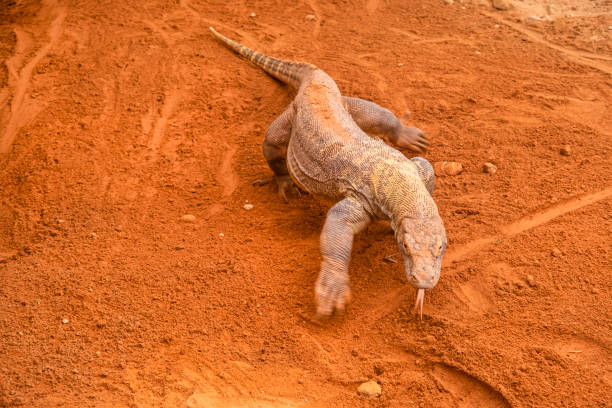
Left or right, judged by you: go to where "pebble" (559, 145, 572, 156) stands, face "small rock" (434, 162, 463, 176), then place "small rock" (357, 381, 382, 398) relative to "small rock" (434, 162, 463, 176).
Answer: left

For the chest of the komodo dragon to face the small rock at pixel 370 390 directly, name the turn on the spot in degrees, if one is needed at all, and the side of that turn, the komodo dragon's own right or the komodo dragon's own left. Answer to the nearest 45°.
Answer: approximately 45° to the komodo dragon's own right

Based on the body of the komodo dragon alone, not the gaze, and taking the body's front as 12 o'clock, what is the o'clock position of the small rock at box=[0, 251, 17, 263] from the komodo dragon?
The small rock is roughly at 4 o'clock from the komodo dragon.

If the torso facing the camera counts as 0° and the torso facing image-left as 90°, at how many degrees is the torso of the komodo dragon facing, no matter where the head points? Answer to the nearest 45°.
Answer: approximately 315°

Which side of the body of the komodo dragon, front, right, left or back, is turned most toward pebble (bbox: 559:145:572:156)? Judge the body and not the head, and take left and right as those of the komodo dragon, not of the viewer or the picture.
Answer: left

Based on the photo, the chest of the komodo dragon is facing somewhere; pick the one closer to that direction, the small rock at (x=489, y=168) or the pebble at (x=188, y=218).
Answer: the small rock
